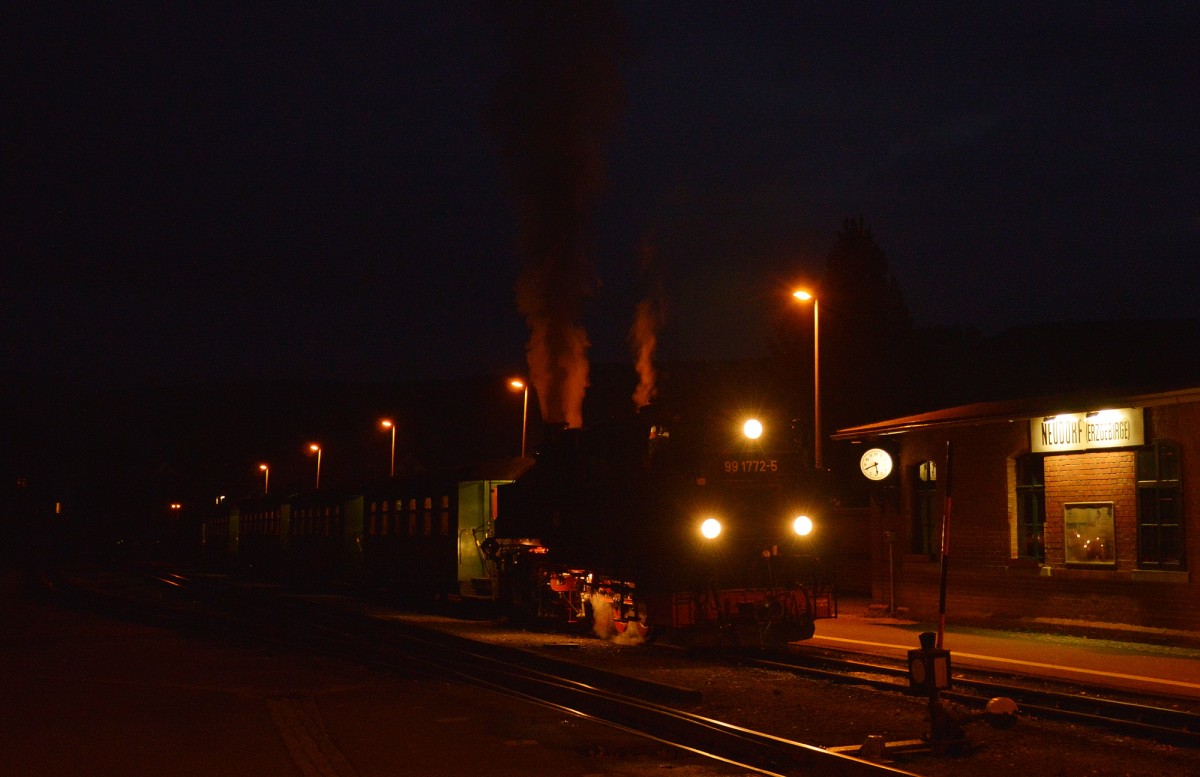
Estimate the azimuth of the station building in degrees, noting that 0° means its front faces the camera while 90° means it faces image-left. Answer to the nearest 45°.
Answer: approximately 45°

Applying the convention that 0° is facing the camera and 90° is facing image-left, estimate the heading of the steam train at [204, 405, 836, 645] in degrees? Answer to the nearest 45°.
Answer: approximately 315°

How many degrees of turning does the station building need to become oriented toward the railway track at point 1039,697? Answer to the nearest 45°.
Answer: approximately 45° to its left

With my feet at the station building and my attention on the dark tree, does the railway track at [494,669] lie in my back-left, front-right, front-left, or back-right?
back-left

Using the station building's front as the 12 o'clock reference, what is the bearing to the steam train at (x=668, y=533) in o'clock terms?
The steam train is roughly at 12 o'clock from the station building.

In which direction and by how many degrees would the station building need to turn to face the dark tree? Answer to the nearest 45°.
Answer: approximately 135° to its right

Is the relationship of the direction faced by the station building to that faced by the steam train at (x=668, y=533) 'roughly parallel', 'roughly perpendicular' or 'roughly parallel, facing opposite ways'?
roughly perpendicular

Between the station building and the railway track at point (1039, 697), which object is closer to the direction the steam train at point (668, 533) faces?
the railway track
